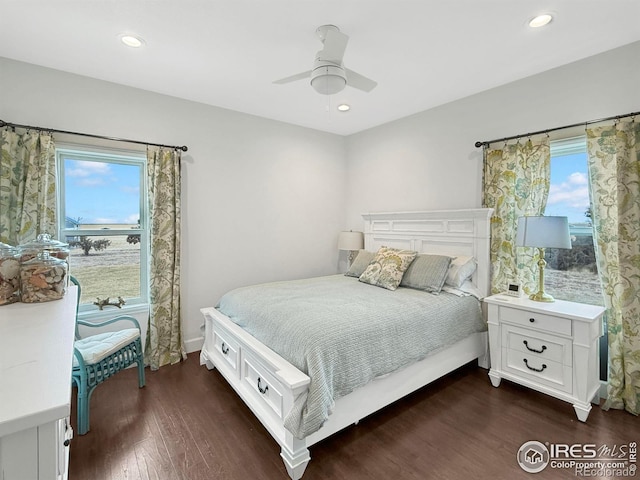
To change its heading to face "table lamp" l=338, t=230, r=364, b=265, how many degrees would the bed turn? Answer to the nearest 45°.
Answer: approximately 135° to its right

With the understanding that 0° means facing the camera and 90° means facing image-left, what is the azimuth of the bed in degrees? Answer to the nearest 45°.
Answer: approximately 45°

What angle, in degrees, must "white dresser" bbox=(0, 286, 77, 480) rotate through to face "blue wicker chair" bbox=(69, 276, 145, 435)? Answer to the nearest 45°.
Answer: approximately 90° to its left

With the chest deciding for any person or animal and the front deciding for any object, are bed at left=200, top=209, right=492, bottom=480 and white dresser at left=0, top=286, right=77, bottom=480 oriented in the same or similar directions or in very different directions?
very different directions

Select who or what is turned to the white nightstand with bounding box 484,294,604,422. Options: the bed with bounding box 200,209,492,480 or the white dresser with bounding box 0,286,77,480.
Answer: the white dresser

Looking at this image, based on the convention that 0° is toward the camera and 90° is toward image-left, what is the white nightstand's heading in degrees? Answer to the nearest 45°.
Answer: approximately 45°

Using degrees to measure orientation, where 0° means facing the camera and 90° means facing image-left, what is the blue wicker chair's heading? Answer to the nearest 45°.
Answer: approximately 315°

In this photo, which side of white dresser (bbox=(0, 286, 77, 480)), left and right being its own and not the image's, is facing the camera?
right

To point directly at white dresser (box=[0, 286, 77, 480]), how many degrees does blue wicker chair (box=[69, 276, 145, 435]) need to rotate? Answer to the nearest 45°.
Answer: approximately 45° to its right

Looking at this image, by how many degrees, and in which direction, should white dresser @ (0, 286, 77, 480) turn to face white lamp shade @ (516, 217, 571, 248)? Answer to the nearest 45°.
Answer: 0° — it already faces it
